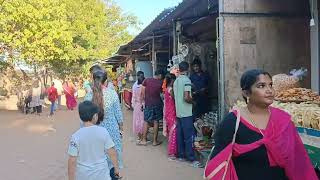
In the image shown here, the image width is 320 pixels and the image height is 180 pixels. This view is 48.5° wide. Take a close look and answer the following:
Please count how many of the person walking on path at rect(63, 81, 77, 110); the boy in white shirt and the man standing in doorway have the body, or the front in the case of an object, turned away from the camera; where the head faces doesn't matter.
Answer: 2

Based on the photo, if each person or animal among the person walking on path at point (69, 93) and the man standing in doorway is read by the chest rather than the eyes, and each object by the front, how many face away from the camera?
1

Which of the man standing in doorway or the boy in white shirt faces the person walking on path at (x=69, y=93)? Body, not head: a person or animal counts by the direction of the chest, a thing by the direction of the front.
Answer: the boy in white shirt

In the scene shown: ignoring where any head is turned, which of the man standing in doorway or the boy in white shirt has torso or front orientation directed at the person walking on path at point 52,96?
the boy in white shirt

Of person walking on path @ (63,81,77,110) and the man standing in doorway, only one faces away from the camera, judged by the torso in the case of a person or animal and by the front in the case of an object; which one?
the person walking on path

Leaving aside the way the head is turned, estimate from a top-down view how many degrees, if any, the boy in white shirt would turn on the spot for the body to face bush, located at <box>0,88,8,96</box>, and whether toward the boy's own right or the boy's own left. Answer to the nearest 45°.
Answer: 0° — they already face it

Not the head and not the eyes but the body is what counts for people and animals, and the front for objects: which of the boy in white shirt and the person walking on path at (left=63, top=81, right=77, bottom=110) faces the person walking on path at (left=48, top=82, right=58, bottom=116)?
the boy in white shirt

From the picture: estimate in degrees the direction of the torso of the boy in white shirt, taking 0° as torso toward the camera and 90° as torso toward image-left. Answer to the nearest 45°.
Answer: approximately 180°

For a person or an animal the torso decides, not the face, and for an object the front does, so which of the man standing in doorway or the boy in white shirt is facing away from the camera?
the boy in white shirt

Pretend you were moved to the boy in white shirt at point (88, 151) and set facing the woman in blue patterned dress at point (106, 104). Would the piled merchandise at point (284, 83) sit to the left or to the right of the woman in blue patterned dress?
right

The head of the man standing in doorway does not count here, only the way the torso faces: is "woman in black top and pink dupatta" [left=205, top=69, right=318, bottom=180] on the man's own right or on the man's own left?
on the man's own left
